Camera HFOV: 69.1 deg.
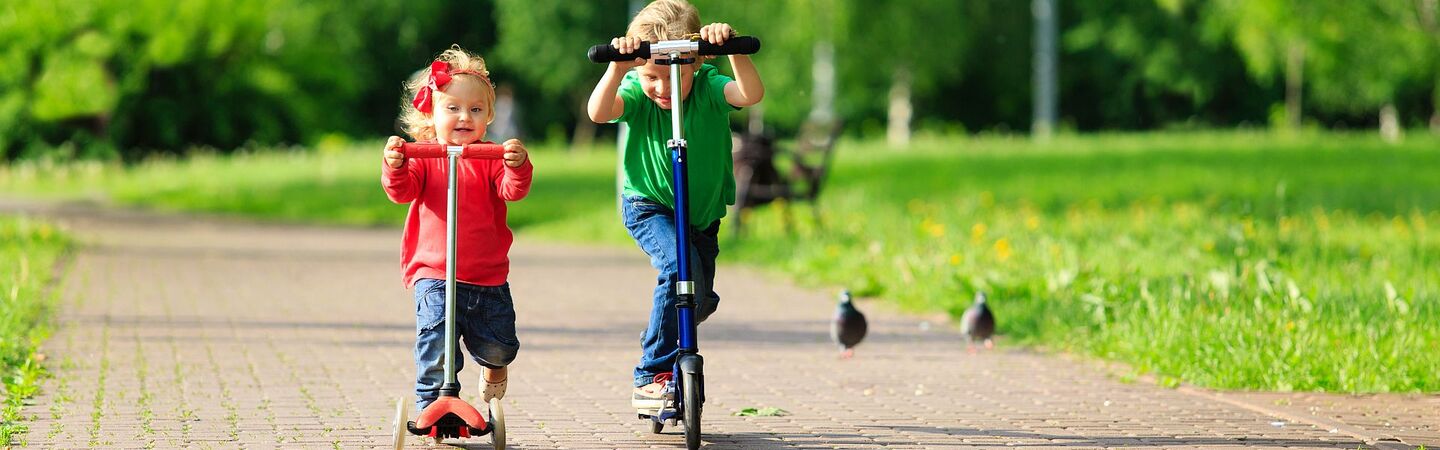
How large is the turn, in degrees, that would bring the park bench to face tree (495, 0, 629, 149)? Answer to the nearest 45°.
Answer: approximately 135° to its right

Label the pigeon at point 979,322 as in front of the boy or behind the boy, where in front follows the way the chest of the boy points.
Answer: behind

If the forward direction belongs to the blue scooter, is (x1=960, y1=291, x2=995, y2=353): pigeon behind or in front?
behind
